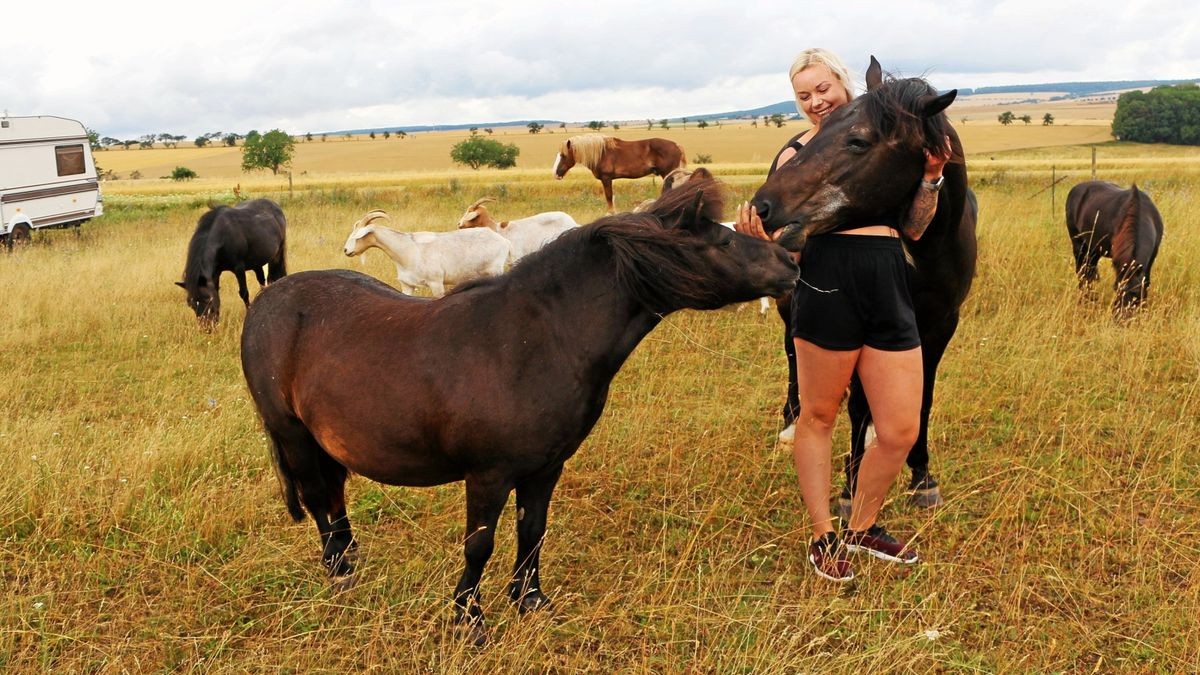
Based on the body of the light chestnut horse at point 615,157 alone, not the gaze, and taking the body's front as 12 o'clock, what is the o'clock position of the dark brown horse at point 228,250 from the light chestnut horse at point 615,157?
the dark brown horse at point 228,250 is roughly at 10 o'clock from the light chestnut horse at point 615,157.

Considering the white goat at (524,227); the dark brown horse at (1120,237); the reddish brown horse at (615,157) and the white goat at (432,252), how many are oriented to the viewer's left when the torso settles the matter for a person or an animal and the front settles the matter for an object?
3

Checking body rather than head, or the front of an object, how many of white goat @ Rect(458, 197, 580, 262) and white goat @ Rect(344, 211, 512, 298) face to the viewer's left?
2

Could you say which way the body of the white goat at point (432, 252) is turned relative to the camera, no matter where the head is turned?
to the viewer's left

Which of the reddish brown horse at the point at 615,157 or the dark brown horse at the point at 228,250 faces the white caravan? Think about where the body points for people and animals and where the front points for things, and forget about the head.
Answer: the reddish brown horse at the point at 615,157

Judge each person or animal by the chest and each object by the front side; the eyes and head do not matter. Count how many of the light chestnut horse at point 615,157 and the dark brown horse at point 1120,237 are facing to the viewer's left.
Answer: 1

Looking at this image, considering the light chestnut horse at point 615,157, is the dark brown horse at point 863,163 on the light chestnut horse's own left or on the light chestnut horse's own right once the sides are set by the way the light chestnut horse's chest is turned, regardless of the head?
on the light chestnut horse's own left

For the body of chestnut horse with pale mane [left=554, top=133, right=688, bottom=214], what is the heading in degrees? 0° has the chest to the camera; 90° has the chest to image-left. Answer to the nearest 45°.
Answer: approximately 90°

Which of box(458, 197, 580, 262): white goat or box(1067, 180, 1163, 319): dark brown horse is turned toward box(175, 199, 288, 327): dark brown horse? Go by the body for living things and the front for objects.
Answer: the white goat

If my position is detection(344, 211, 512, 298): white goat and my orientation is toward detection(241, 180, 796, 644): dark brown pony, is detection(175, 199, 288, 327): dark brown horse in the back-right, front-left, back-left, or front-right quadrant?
back-right

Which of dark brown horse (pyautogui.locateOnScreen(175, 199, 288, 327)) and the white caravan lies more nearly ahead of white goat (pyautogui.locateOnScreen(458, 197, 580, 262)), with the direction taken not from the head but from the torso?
the dark brown horse

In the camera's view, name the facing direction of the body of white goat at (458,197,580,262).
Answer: to the viewer's left
